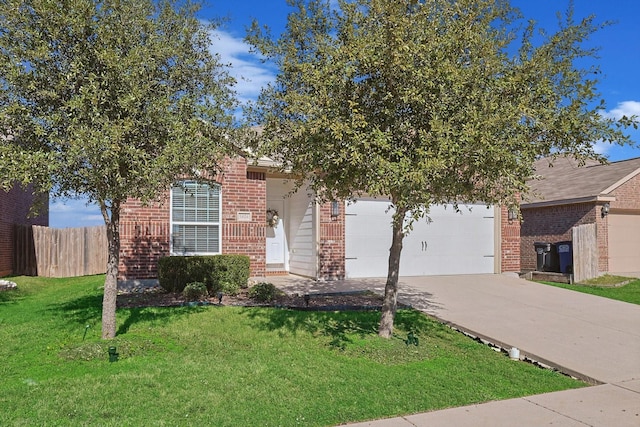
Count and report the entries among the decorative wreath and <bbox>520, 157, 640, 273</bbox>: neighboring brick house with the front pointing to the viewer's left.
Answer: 0

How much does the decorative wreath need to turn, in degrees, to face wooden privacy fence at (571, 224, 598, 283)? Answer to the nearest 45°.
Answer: approximately 90° to its left

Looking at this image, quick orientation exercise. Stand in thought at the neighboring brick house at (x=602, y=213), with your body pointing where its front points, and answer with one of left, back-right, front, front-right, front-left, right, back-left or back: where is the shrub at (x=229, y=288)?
right

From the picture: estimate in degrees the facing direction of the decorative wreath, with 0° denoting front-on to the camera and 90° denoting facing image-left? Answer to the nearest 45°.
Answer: approximately 0°

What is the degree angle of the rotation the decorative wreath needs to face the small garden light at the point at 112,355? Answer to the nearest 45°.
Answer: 0° — it already faces it

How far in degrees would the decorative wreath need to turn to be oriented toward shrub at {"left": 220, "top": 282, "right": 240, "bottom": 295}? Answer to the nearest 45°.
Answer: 0° — it already faces it

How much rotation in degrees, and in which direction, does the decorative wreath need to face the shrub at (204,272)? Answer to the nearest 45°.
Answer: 0° — it already faces it

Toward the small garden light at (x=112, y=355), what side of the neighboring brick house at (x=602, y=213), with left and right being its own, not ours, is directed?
right

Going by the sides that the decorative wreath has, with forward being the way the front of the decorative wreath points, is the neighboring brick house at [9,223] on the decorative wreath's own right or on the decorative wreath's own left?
on the decorative wreath's own right

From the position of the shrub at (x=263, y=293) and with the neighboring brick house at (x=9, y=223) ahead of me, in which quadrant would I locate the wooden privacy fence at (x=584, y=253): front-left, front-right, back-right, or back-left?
back-right

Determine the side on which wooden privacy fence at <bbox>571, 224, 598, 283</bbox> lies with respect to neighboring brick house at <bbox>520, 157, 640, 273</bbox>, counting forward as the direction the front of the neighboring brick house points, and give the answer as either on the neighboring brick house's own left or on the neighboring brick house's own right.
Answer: on the neighboring brick house's own right

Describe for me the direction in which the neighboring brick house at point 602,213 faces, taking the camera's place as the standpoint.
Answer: facing the viewer and to the right of the viewer

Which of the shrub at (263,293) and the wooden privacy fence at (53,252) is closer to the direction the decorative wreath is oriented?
the shrub
